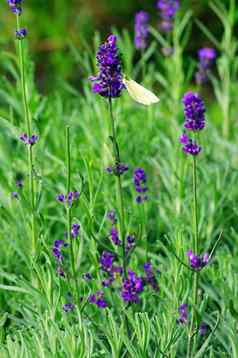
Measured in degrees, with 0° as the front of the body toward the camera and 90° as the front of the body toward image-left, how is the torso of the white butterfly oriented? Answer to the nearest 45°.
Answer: approximately 90°
